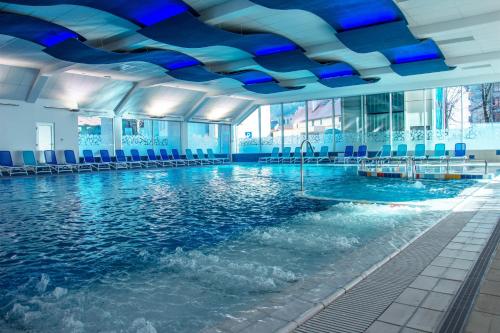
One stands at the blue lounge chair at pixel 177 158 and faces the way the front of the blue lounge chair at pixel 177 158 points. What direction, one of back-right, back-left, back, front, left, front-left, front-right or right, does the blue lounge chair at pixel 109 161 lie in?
right

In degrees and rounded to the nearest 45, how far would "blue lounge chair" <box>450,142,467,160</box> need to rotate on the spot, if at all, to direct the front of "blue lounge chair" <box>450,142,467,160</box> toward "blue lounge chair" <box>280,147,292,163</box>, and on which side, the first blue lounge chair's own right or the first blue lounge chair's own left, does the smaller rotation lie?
approximately 45° to the first blue lounge chair's own right

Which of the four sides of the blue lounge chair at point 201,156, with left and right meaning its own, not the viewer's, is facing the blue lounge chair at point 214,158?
left

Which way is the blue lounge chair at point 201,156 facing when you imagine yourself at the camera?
facing the viewer and to the right of the viewer

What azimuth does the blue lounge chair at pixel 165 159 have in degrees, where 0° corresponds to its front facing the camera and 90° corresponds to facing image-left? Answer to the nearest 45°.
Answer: approximately 315°

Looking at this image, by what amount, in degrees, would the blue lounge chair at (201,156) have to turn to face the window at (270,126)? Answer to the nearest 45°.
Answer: approximately 45° to its left

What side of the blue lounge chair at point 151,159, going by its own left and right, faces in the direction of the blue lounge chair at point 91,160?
right

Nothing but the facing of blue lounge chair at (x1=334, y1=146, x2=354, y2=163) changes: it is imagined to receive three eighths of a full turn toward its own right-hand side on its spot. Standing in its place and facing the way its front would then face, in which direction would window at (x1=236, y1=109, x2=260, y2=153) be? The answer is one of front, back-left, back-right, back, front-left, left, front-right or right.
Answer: front-left

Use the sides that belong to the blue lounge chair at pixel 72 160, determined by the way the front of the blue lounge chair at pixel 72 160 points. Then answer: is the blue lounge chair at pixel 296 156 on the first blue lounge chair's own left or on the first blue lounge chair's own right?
on the first blue lounge chair's own left

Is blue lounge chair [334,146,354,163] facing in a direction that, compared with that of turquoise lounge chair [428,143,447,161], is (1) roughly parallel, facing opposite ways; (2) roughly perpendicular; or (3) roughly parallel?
roughly parallel

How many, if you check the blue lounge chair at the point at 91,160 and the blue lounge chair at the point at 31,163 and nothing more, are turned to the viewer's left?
0

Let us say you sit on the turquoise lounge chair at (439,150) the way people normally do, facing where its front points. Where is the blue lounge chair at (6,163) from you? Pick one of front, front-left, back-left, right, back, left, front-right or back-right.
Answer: front

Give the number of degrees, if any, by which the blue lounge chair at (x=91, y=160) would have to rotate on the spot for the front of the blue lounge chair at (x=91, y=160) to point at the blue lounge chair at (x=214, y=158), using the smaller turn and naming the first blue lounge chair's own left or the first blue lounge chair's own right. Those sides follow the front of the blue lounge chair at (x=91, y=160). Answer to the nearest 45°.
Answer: approximately 90° to the first blue lounge chair's own left

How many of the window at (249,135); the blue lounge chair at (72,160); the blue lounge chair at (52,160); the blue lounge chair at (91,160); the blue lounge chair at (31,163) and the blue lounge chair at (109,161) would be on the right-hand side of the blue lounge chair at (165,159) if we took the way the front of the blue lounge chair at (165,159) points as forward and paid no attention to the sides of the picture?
5

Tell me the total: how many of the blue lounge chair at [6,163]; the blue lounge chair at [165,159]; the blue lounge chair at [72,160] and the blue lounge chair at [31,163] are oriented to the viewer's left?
0

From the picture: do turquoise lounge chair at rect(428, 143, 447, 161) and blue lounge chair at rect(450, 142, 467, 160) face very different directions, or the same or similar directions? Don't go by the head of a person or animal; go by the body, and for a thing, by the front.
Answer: same or similar directions

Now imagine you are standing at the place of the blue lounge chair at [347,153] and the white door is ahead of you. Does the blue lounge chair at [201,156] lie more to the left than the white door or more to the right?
right

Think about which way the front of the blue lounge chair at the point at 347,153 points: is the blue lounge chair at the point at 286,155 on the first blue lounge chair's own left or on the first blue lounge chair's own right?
on the first blue lounge chair's own right

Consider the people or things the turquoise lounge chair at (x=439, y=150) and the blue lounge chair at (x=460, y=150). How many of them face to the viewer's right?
0

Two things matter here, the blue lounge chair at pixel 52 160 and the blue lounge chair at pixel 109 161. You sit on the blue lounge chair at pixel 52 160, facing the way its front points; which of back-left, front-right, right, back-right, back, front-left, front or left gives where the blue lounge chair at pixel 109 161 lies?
left

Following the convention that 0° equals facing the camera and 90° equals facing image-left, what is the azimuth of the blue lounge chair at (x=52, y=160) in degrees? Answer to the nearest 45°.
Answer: approximately 315°

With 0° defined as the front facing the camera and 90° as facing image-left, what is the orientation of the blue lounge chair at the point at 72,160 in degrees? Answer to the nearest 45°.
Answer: approximately 315°
